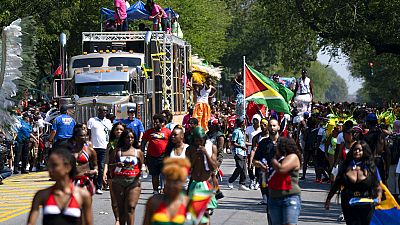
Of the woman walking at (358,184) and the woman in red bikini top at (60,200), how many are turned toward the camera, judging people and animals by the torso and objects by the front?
2

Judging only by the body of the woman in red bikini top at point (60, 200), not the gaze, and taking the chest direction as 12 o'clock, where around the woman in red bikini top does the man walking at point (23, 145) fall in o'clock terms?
The man walking is roughly at 6 o'clock from the woman in red bikini top.
